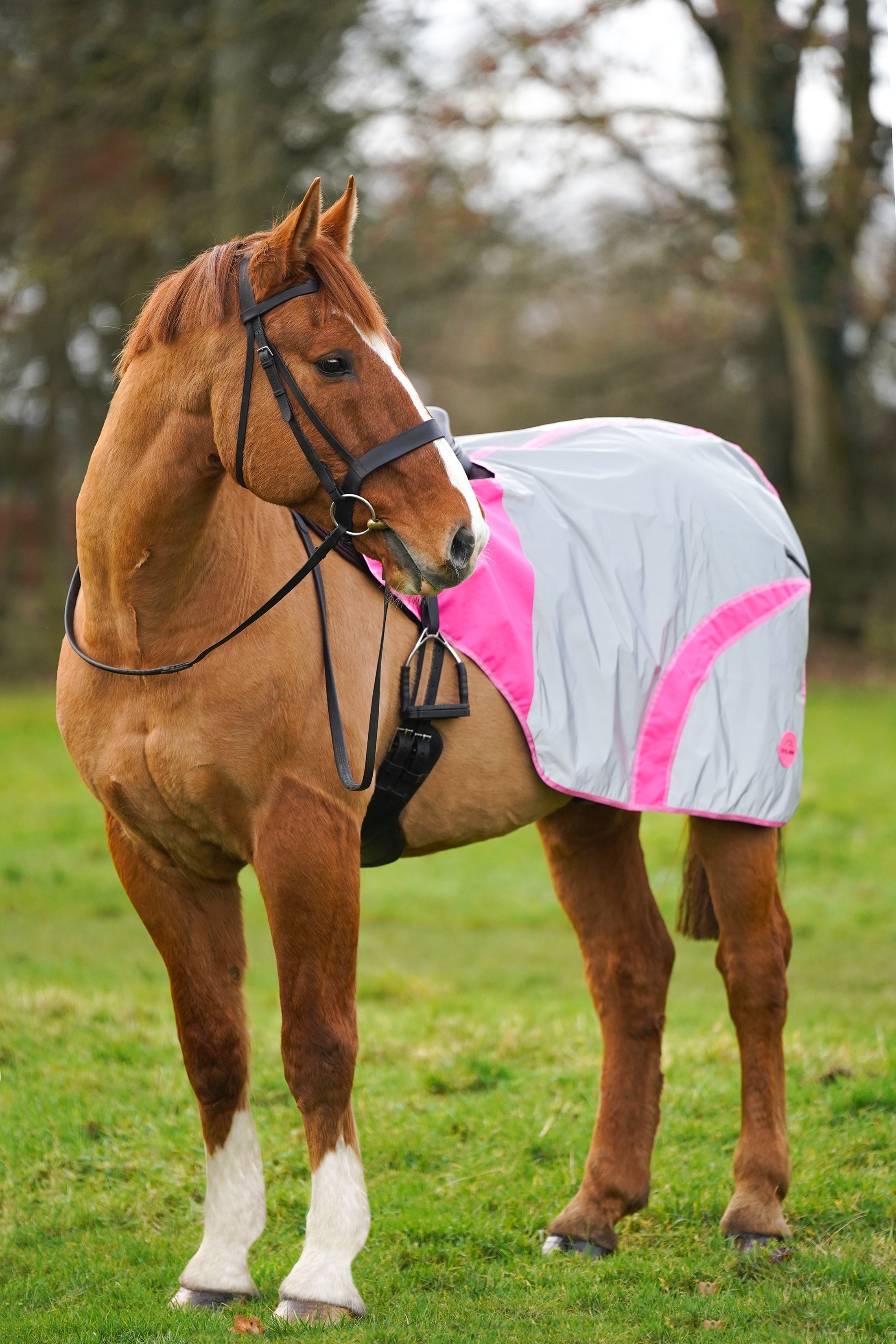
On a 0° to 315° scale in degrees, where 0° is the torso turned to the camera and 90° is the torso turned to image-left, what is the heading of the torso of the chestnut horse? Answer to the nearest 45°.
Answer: approximately 45°

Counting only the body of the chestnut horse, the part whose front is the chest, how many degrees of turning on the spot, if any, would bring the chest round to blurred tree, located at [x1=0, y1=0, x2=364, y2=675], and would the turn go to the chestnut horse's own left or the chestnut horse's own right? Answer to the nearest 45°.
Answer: approximately 135° to the chestnut horse's own right

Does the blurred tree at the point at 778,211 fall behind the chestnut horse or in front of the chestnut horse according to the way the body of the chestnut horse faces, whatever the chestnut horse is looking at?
behind
